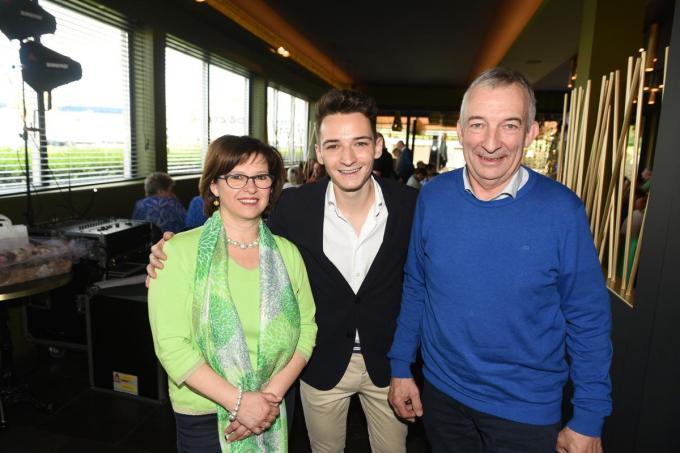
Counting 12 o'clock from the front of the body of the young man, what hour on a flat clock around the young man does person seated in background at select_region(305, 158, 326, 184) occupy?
The person seated in background is roughly at 6 o'clock from the young man.

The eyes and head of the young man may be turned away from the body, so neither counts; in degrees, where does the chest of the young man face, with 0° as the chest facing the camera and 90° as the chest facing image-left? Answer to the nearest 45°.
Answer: approximately 0°

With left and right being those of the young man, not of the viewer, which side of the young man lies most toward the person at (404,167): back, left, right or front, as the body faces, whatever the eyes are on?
back

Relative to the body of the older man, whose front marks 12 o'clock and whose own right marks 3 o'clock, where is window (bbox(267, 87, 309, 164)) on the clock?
The window is roughly at 5 o'clock from the older man.
